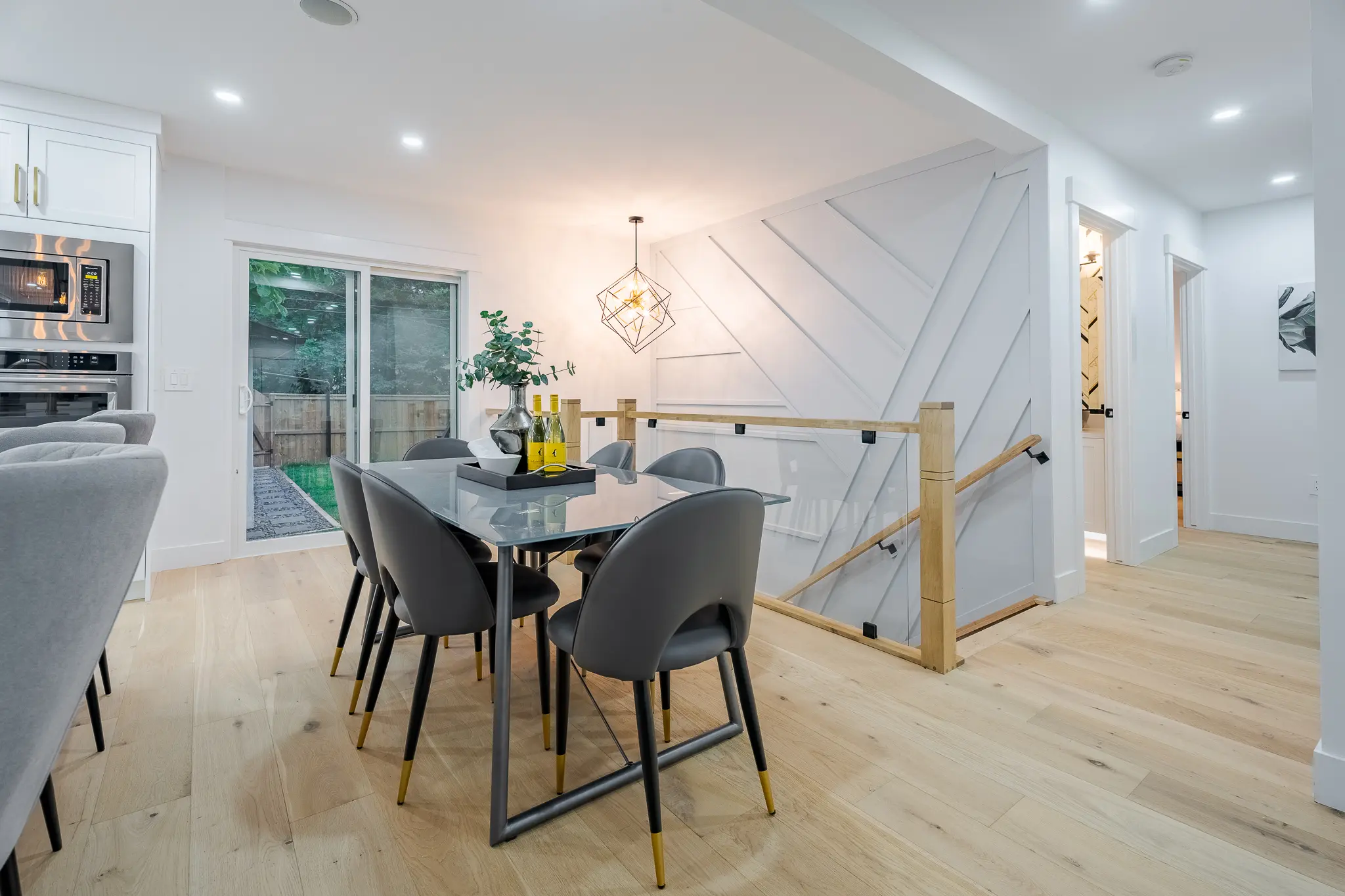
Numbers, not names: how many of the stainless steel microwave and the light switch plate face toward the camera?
2

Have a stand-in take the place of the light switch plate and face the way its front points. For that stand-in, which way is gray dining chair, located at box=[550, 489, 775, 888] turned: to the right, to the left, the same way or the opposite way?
the opposite way

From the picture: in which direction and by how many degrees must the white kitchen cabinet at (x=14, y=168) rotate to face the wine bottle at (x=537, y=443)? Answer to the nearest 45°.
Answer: approximately 90° to its left

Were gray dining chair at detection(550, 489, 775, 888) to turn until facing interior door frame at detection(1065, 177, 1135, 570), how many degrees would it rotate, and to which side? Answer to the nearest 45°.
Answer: approximately 90° to its right

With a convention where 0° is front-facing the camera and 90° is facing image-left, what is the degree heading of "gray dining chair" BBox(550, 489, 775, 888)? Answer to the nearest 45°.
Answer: approximately 135°

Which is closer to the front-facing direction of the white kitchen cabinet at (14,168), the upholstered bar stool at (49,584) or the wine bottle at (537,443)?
the upholstered bar stool

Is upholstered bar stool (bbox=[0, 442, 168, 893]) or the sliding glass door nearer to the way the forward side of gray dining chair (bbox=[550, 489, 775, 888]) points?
the sliding glass door
